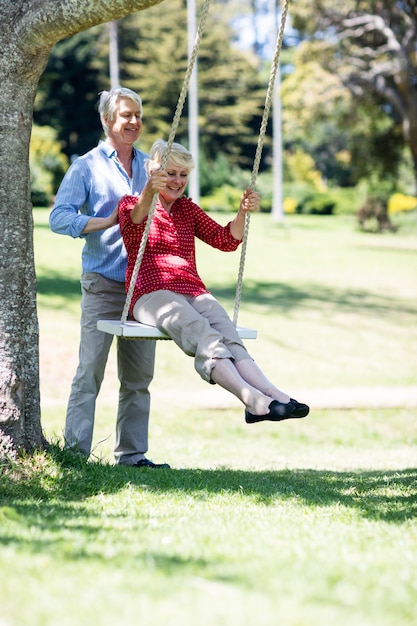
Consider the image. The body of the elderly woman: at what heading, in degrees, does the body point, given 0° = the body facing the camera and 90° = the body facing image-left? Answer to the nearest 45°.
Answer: approximately 315°

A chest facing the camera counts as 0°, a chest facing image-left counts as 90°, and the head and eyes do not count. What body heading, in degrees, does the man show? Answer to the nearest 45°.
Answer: approximately 315°

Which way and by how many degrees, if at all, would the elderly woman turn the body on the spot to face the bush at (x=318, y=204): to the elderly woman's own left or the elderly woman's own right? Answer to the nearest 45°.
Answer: approximately 135° to the elderly woman's own left

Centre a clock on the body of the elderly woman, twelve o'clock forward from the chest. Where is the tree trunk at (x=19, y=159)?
The tree trunk is roughly at 4 o'clock from the elderly woman.

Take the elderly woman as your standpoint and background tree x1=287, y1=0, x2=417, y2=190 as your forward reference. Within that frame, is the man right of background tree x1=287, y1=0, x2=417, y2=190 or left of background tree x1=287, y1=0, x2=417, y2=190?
left
